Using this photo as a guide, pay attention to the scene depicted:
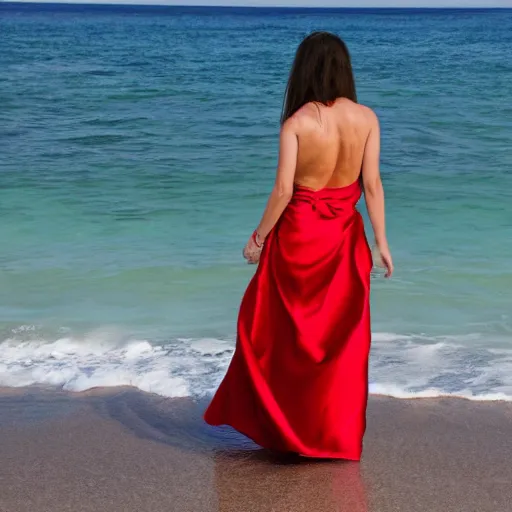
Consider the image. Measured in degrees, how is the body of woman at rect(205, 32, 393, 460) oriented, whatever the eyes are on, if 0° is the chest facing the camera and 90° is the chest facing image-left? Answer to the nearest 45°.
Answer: approximately 180°

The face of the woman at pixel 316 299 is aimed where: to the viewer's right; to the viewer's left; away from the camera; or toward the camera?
away from the camera
